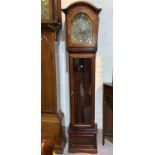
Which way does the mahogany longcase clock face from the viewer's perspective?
toward the camera

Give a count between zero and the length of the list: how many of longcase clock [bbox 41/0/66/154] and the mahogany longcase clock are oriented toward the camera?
2

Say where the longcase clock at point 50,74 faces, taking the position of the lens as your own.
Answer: facing the viewer
